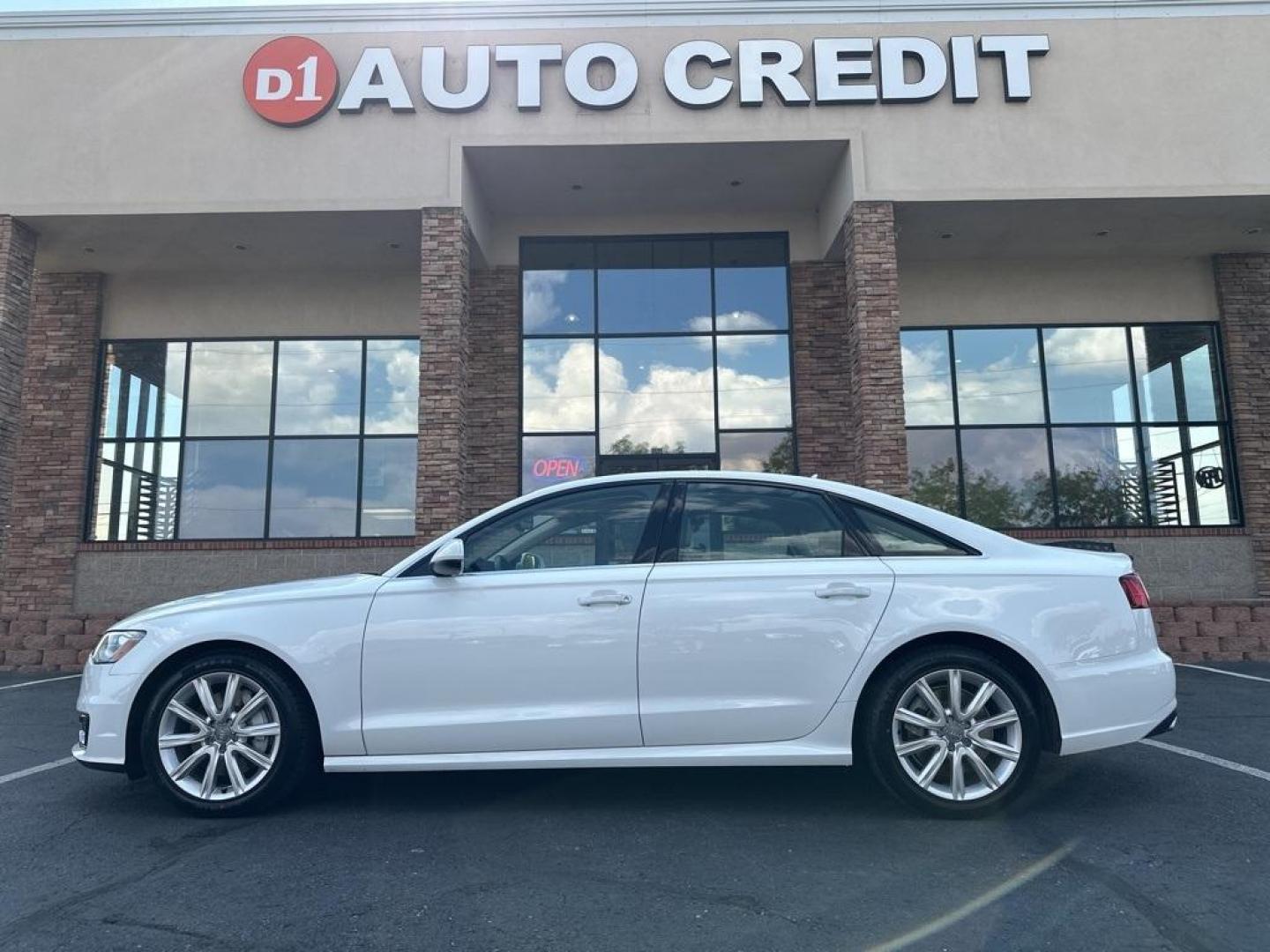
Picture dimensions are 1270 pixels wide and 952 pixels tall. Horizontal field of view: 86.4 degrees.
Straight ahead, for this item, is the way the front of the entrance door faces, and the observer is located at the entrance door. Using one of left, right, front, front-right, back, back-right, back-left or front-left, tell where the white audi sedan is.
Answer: front

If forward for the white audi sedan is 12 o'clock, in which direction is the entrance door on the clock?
The entrance door is roughly at 3 o'clock from the white audi sedan.

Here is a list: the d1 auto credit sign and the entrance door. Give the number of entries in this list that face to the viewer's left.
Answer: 0

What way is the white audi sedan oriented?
to the viewer's left

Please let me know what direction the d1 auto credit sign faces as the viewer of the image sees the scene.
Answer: facing the viewer

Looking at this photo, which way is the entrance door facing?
toward the camera

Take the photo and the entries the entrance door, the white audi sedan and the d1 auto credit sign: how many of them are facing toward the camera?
2

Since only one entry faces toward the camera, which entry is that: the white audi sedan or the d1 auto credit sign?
the d1 auto credit sign
